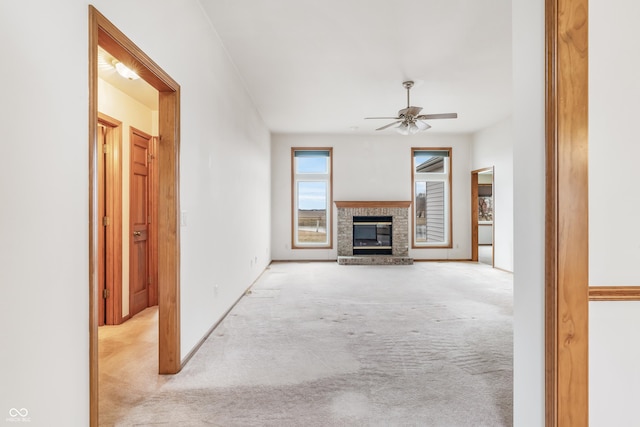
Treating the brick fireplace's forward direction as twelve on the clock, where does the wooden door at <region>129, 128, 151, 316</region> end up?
The wooden door is roughly at 1 o'clock from the brick fireplace.

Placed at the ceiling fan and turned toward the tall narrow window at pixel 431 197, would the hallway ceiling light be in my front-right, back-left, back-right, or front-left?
back-left

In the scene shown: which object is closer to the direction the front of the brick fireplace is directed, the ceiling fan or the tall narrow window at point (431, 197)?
the ceiling fan

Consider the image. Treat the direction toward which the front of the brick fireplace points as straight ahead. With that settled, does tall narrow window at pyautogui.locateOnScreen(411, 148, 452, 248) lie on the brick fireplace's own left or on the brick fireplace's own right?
on the brick fireplace's own left

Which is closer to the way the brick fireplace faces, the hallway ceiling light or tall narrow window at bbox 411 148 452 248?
the hallway ceiling light

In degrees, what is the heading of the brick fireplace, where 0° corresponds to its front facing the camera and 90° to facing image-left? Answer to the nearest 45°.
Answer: approximately 0°

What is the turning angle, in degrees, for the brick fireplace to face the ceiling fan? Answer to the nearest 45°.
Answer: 0° — it already faces it
